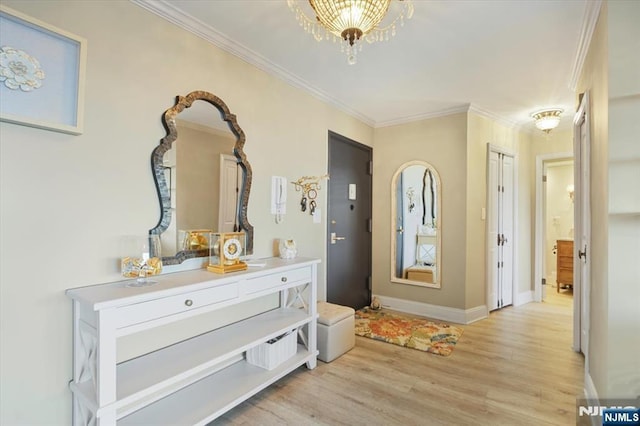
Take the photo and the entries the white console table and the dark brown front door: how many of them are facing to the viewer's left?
0

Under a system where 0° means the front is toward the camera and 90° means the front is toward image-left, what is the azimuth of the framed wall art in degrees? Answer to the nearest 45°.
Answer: approximately 315°

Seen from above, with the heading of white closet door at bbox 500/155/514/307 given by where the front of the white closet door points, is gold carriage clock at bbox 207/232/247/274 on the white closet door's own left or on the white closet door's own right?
on the white closet door's own right

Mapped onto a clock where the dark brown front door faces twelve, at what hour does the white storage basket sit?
The white storage basket is roughly at 2 o'clock from the dark brown front door.

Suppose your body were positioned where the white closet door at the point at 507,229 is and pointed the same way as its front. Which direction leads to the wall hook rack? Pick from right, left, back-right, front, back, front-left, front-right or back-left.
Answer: right

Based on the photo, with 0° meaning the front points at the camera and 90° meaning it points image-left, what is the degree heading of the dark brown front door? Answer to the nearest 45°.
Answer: approximately 315°

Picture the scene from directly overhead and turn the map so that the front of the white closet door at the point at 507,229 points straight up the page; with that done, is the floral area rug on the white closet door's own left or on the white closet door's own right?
on the white closet door's own right

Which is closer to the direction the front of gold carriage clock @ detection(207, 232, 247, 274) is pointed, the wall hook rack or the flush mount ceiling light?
the flush mount ceiling light

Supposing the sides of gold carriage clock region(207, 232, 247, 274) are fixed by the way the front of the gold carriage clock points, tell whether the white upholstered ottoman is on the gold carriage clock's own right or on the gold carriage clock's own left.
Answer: on the gold carriage clock's own left

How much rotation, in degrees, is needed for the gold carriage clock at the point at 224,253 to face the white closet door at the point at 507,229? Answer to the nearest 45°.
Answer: approximately 45° to its left

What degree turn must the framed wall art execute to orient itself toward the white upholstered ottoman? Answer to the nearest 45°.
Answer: approximately 45° to its left

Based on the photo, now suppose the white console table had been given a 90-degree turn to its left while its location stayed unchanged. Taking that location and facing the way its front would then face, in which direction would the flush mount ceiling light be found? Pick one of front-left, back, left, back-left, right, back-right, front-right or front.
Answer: front-right

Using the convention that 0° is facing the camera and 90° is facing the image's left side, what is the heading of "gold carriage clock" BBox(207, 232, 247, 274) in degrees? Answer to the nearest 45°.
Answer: approximately 315°
